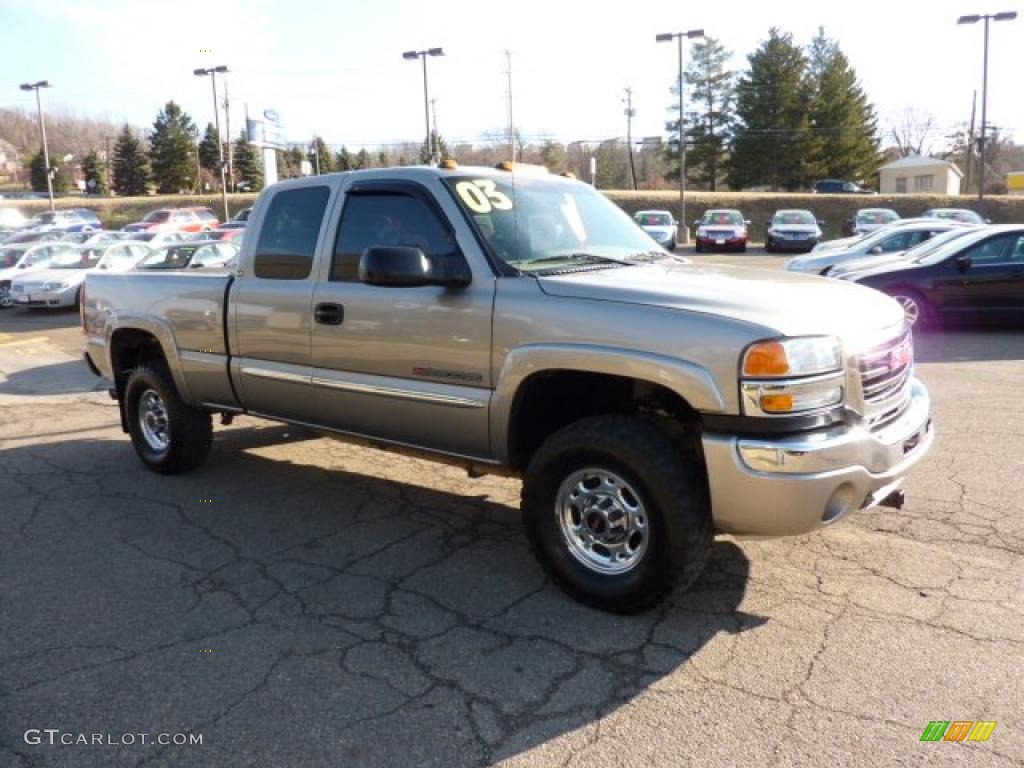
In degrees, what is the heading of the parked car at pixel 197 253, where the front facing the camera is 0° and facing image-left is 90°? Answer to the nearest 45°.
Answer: approximately 45°

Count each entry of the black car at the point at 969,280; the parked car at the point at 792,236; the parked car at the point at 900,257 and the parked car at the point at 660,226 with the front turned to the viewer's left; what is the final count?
2

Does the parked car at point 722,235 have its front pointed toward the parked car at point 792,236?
no

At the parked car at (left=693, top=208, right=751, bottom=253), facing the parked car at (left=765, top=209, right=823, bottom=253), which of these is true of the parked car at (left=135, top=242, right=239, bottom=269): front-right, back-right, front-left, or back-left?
back-right

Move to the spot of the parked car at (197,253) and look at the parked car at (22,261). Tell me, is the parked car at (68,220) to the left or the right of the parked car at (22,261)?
right

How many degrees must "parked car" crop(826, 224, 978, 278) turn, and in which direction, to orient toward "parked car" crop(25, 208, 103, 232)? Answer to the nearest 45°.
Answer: approximately 45° to its right

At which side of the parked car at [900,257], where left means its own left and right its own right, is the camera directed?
left

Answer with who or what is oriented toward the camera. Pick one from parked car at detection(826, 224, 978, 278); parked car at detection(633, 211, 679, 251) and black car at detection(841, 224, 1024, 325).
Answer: parked car at detection(633, 211, 679, 251)

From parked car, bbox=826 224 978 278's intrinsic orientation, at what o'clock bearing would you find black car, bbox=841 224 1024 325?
The black car is roughly at 8 o'clock from the parked car.

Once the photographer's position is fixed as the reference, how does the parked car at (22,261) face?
facing the viewer and to the left of the viewer

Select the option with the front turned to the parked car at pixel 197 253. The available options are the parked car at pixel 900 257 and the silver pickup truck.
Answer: the parked car at pixel 900 257

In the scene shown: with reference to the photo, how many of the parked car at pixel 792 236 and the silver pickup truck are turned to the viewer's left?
0

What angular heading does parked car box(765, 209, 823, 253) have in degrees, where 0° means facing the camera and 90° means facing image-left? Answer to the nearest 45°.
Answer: approximately 0°

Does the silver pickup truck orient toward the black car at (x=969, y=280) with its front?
no

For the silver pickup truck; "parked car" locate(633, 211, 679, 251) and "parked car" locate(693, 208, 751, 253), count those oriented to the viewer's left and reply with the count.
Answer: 0
